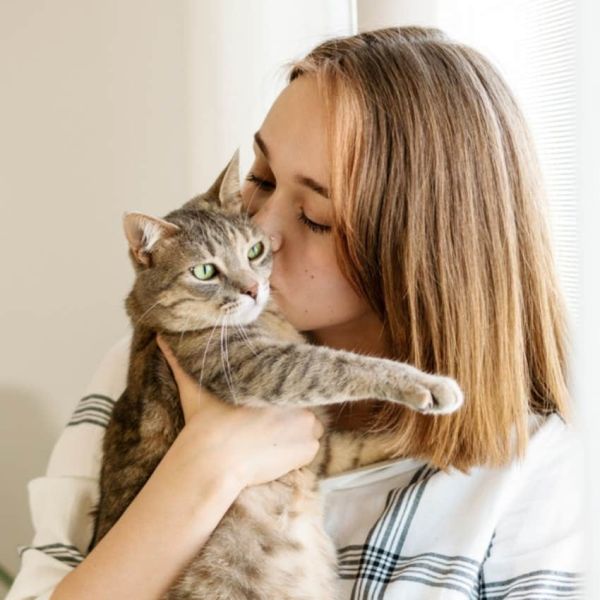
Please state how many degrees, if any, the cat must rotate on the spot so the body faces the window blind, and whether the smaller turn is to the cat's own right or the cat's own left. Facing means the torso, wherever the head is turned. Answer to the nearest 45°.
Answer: approximately 90° to the cat's own left

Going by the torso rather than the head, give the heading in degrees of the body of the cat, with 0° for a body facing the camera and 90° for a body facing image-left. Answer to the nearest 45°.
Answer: approximately 315°
